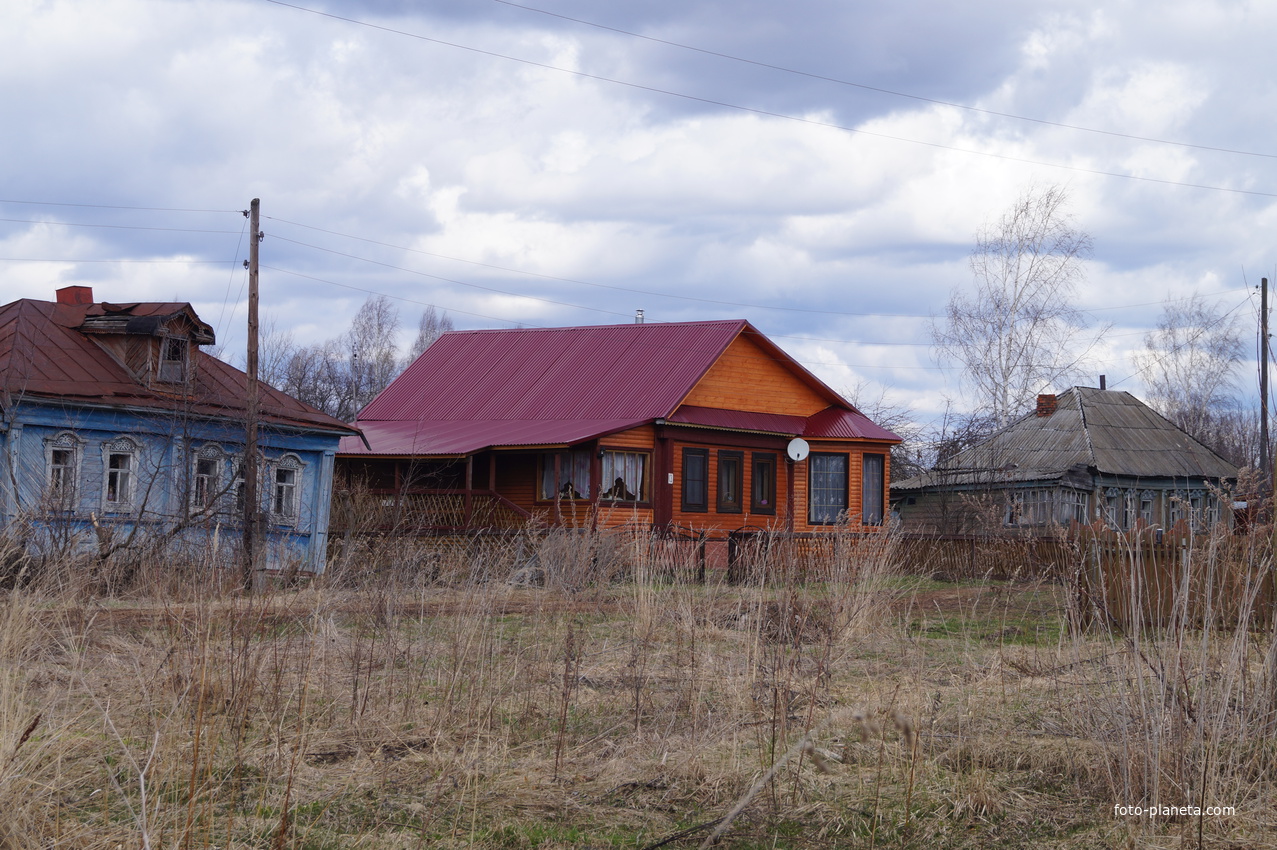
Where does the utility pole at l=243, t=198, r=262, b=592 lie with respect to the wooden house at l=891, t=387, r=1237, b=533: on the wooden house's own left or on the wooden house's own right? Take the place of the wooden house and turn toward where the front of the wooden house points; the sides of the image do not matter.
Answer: on the wooden house's own right

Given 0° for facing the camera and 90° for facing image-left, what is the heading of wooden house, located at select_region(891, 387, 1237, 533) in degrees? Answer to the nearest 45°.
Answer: approximately 315°

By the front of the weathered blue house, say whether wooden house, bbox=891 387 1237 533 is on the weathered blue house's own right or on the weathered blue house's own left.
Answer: on the weathered blue house's own left

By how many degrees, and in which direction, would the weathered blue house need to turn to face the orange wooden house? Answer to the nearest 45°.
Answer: approximately 45° to its left

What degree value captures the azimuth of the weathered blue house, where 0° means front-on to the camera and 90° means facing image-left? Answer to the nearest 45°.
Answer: approximately 315°

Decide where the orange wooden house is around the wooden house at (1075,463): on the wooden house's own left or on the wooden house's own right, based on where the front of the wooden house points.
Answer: on the wooden house's own right

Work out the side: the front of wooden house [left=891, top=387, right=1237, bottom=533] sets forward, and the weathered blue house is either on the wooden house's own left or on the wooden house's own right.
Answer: on the wooden house's own right
